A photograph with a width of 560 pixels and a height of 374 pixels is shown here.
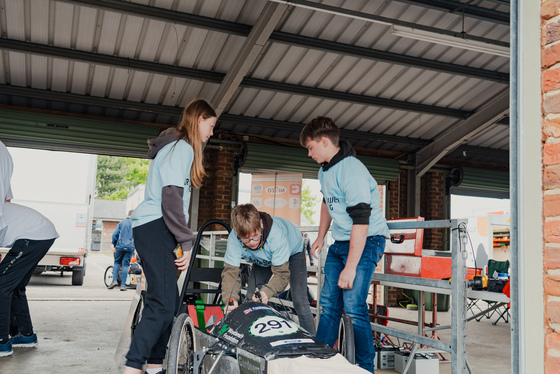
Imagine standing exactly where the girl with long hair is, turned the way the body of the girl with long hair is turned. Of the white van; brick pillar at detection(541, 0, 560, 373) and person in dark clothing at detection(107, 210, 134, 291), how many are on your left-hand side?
2

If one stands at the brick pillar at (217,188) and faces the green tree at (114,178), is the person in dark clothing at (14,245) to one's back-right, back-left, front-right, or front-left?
back-left

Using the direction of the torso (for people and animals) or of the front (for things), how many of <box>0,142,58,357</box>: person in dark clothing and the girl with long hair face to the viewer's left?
1

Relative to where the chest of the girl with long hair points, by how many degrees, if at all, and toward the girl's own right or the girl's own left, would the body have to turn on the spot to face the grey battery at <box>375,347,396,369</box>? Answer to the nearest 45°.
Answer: approximately 45° to the girl's own left

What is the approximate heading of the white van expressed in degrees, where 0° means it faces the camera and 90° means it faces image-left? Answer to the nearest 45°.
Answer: approximately 180°

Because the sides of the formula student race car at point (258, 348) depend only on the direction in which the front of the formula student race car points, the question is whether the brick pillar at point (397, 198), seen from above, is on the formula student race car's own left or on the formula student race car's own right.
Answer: on the formula student race car's own left

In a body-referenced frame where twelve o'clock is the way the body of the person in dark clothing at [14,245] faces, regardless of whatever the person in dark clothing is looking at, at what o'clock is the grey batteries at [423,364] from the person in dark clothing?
The grey batteries is roughly at 7 o'clock from the person in dark clothing.

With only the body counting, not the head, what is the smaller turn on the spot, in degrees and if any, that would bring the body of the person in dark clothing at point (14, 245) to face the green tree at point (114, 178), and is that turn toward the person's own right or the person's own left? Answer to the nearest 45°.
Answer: approximately 90° to the person's own right

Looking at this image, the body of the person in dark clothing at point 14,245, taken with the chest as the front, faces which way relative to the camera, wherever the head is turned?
to the viewer's left

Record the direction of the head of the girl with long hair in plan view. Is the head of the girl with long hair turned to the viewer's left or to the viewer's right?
to the viewer's right

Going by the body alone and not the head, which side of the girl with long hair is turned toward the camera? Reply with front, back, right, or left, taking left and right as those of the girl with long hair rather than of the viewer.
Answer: right

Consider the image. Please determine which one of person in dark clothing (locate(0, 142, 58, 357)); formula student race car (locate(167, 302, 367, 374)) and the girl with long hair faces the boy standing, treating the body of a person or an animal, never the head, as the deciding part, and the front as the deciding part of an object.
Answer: the girl with long hair

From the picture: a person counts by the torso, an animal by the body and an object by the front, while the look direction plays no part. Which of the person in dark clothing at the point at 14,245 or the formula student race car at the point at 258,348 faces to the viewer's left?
the person in dark clothing

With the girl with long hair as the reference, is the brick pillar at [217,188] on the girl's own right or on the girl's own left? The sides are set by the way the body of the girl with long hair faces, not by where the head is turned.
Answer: on the girl's own left

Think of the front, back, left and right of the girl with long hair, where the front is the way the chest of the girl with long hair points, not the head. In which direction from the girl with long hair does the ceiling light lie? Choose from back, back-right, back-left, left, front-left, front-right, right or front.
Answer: front-left

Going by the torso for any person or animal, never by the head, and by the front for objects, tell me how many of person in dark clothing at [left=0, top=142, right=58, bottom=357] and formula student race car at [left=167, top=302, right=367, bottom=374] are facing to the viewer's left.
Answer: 1
